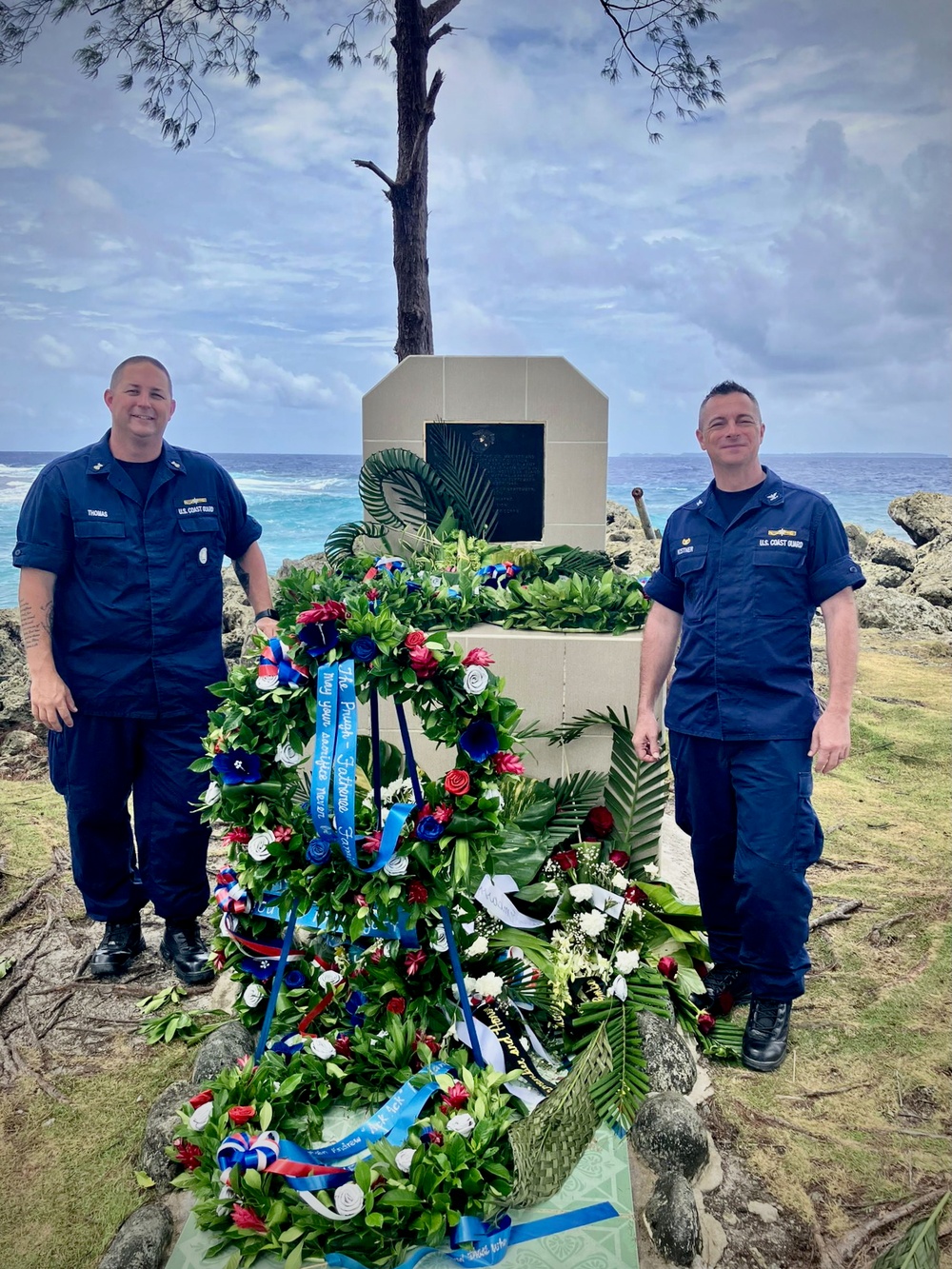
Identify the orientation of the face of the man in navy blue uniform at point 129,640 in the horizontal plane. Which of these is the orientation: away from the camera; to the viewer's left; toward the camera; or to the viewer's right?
toward the camera

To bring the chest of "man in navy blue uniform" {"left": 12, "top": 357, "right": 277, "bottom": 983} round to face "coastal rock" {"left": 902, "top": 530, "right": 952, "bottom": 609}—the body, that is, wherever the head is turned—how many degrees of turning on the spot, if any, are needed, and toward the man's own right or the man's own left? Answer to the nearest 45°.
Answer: approximately 135° to the man's own left

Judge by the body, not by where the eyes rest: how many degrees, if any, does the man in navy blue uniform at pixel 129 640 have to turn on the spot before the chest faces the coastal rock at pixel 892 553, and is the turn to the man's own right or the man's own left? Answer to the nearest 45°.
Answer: approximately 135° to the man's own left

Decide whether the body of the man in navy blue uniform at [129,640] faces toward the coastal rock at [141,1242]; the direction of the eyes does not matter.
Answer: yes

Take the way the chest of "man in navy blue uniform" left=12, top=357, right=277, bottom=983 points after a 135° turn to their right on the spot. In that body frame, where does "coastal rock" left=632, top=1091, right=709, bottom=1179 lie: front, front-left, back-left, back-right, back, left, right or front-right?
back

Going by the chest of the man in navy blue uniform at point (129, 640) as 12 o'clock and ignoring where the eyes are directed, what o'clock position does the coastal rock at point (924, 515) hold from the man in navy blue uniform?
The coastal rock is roughly at 8 o'clock from the man in navy blue uniform.

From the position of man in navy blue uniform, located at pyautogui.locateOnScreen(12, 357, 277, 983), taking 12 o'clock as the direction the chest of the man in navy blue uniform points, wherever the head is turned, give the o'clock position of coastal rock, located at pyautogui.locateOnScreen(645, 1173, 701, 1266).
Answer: The coastal rock is roughly at 11 o'clock from the man in navy blue uniform.

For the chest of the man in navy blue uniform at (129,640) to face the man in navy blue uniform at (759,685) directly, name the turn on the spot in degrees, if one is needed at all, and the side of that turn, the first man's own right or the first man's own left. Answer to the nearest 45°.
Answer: approximately 45° to the first man's own left

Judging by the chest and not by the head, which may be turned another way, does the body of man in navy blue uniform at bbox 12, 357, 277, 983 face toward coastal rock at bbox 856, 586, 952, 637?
no

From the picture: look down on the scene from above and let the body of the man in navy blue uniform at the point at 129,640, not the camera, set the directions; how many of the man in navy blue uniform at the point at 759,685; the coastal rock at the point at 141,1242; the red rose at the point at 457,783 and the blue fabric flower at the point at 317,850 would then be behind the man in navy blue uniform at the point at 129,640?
0

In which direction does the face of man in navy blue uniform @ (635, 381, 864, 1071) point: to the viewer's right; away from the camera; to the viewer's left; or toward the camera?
toward the camera

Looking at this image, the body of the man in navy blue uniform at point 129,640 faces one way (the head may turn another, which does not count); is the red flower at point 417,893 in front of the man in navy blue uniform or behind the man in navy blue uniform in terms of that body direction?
in front

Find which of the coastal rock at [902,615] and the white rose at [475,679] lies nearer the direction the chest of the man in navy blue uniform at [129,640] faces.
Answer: the white rose

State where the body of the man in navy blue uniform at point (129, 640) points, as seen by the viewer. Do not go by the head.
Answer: toward the camera
